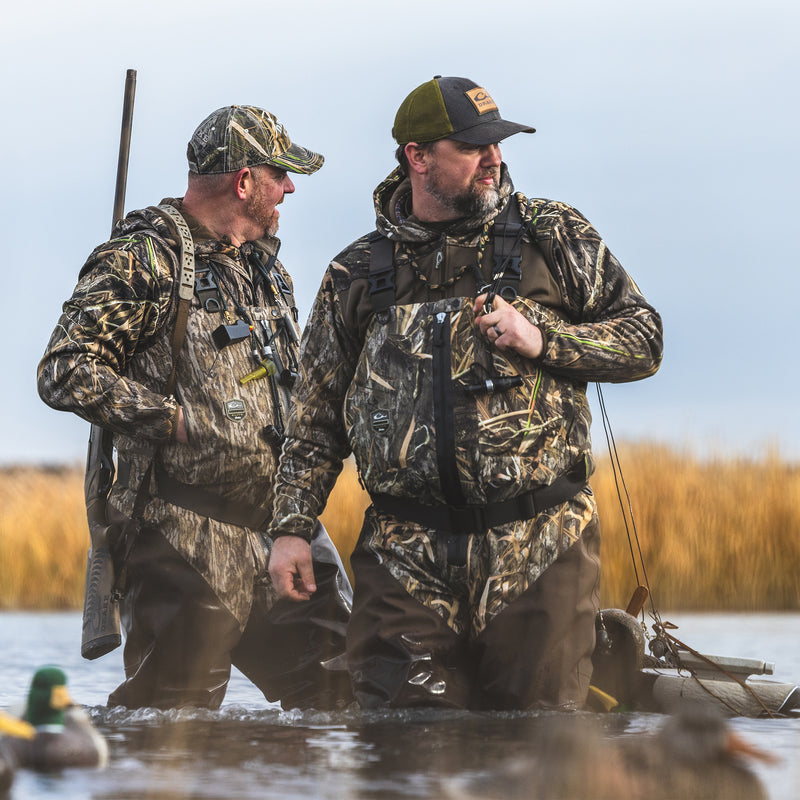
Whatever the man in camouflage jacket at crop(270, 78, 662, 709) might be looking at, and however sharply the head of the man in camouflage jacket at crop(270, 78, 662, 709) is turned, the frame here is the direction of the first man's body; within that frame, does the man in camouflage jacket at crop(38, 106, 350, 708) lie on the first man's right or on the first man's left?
on the first man's right

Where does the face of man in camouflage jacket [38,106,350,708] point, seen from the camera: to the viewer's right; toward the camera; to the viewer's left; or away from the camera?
to the viewer's right

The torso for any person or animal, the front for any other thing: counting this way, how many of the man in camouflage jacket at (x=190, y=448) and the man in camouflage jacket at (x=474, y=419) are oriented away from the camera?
0

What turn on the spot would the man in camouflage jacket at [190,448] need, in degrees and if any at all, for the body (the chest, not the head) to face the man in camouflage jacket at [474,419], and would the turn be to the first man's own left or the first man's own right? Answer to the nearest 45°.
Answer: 0° — they already face them

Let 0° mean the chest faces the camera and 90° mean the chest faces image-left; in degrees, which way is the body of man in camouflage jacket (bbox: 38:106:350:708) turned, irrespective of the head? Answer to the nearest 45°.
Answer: approximately 315°

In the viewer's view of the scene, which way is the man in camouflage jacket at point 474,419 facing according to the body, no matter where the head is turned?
toward the camera
